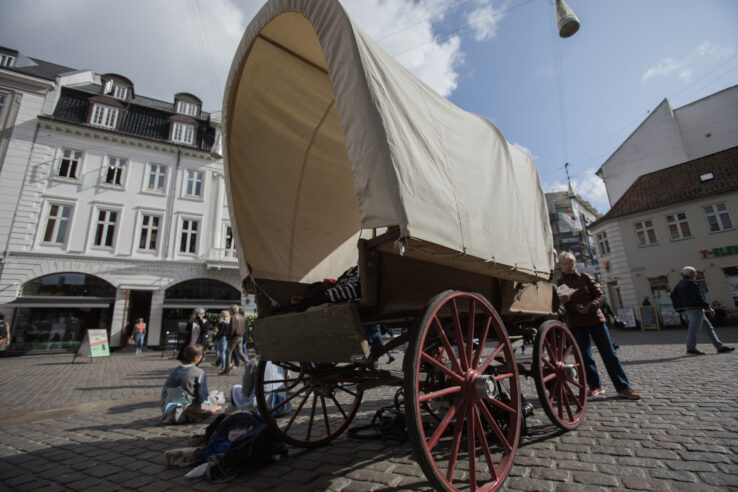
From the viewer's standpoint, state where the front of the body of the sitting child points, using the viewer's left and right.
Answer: facing away from the viewer and to the right of the viewer

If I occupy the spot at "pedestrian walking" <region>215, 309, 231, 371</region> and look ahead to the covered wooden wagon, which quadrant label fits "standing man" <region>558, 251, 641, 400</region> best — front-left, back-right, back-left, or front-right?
front-left

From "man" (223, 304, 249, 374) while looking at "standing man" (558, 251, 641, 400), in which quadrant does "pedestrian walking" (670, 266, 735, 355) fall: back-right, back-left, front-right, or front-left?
front-left

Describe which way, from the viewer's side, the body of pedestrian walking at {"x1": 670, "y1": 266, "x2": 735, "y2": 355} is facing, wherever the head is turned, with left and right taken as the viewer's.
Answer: facing to the right of the viewer

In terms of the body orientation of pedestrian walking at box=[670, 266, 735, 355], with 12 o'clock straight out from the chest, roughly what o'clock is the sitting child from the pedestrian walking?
The sitting child is roughly at 4 o'clock from the pedestrian walking.

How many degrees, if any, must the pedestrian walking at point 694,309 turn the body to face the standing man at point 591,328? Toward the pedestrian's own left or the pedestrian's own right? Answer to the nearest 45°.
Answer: approximately 90° to the pedestrian's own right

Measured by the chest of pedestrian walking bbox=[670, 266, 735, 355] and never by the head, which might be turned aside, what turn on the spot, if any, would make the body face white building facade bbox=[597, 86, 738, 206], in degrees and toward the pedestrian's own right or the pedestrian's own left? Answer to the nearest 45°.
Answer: approximately 90° to the pedestrian's own left

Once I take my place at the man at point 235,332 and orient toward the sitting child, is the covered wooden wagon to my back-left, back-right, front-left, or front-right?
front-left

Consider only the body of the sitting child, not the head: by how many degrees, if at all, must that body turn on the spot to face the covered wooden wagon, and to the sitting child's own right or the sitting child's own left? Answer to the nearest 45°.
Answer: approximately 135° to the sitting child's own right

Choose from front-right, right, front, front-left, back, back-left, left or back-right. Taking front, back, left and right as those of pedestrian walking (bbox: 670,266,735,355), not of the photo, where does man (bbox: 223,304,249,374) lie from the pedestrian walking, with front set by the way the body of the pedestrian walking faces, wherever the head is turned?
back-right

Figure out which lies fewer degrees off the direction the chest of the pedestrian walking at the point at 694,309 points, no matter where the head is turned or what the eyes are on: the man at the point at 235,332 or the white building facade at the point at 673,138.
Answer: the white building facade
